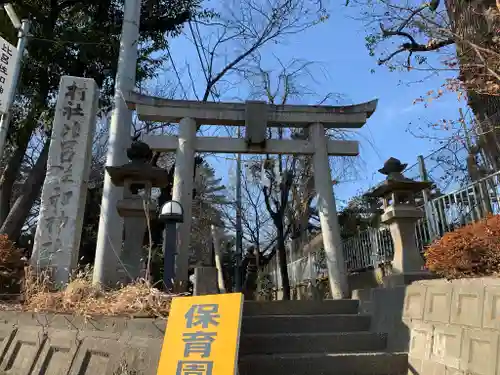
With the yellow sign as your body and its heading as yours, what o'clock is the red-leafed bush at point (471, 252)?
The red-leafed bush is roughly at 9 o'clock from the yellow sign.

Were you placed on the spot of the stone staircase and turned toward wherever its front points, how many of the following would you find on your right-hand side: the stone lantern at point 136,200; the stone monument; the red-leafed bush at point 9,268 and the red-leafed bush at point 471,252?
3

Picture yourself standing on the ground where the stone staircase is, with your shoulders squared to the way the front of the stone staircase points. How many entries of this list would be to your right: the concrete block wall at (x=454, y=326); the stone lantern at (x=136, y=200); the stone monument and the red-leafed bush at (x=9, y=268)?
3

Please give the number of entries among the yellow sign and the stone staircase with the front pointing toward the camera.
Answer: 2

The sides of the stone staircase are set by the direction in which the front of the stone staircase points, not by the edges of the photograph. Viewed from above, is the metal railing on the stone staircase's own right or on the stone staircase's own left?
on the stone staircase's own left

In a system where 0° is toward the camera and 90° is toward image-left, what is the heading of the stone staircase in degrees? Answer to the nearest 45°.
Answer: approximately 0°

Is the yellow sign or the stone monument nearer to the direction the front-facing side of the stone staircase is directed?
the yellow sign

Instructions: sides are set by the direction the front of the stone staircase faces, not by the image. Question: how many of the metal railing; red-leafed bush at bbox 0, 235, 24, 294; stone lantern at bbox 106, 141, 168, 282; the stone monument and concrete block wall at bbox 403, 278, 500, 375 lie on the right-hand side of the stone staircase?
3
